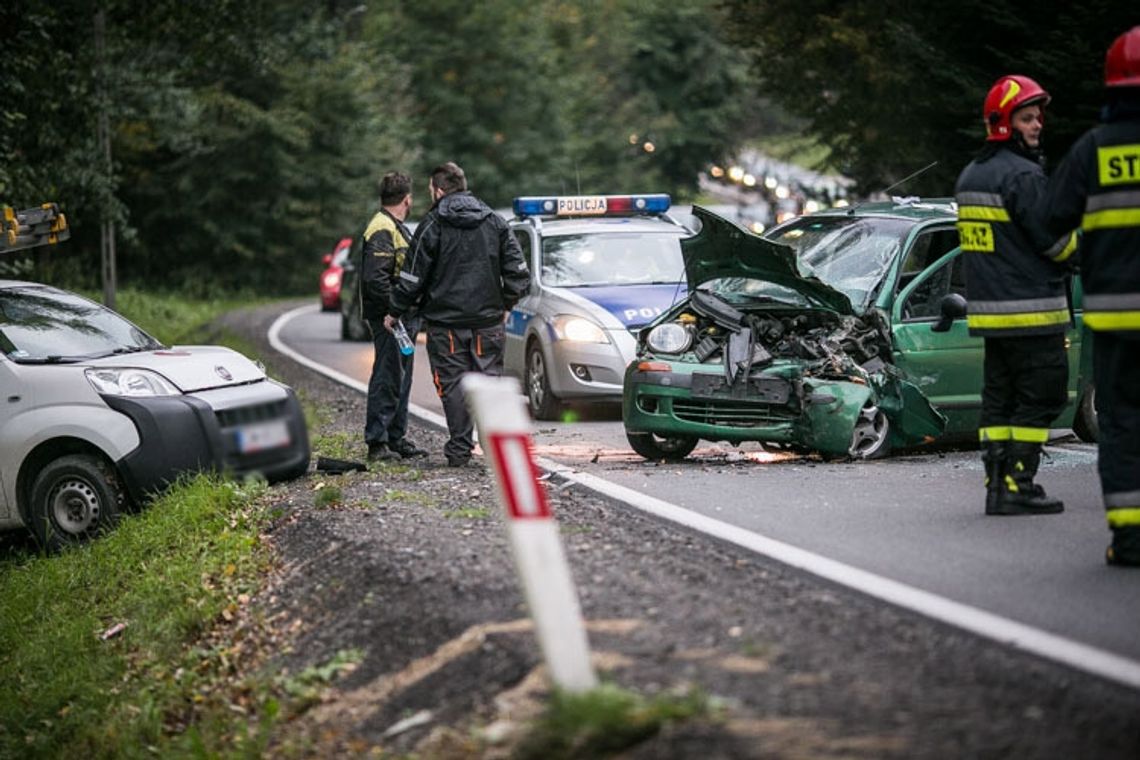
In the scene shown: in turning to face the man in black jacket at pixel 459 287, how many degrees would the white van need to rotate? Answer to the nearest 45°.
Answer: approximately 90° to its left

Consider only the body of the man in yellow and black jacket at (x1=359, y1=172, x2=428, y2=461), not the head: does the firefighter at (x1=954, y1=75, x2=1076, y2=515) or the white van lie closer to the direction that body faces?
the firefighter

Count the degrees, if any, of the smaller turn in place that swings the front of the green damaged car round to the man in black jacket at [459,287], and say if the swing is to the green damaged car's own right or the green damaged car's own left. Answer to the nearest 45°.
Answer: approximately 45° to the green damaged car's own right

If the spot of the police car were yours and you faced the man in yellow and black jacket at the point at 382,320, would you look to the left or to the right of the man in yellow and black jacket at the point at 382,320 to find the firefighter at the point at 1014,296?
left

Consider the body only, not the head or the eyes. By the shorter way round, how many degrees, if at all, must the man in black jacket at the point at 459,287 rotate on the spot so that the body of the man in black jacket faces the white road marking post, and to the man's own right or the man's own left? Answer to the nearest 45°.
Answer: approximately 180°

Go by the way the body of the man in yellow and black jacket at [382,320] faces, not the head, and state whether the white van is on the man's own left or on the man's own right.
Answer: on the man's own right

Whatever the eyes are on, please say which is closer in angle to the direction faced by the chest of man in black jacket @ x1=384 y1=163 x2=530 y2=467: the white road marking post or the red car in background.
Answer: the red car in background

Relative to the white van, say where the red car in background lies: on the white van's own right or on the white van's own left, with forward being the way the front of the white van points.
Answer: on the white van's own left

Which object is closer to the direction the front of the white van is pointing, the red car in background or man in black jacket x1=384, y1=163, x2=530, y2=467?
the man in black jacket

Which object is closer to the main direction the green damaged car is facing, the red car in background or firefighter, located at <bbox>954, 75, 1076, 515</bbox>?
the firefighter

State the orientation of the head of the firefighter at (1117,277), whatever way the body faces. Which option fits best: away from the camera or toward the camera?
away from the camera

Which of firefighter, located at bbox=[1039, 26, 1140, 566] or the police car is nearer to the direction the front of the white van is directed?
the firefighter

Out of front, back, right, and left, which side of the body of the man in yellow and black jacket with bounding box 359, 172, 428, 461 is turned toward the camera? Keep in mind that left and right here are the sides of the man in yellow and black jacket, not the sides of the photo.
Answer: right

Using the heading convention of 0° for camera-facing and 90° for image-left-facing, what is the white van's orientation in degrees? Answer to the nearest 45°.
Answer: approximately 315°

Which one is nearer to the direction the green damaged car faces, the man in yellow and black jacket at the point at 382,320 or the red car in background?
the man in yellow and black jacket

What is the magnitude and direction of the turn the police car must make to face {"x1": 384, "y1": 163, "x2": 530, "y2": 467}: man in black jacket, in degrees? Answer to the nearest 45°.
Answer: approximately 45° to its right

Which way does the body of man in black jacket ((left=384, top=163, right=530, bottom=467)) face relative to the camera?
away from the camera

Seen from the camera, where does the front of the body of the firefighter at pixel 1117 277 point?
away from the camera
